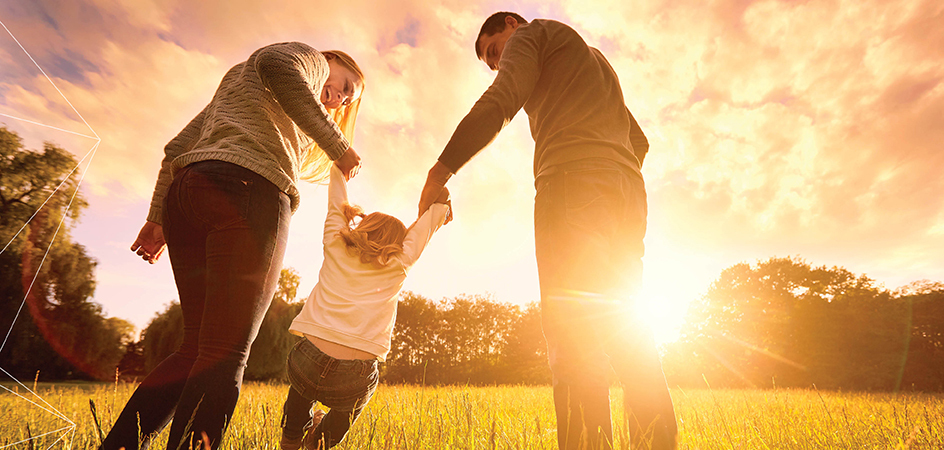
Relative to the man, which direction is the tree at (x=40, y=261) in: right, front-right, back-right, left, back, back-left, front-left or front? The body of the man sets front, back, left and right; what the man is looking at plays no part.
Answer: front-left

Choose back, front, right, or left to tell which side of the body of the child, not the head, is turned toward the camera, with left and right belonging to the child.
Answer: back

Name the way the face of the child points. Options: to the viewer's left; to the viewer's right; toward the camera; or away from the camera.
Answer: away from the camera

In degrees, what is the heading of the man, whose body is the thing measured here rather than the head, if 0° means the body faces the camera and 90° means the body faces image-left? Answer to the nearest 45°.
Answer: approximately 135°

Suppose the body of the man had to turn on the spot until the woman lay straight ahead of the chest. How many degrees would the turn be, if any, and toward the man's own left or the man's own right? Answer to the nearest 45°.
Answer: approximately 45° to the man's own left

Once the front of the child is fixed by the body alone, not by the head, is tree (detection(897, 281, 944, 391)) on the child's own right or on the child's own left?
on the child's own right

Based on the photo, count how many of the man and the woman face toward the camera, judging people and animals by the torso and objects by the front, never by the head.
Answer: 0

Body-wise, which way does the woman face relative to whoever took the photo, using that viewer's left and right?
facing away from the viewer and to the right of the viewer

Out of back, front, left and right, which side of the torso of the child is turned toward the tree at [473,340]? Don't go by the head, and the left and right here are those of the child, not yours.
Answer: front
